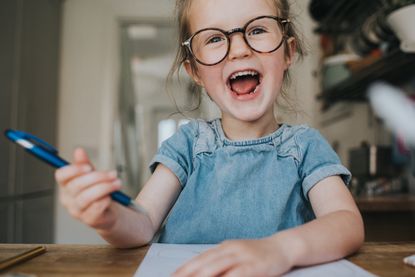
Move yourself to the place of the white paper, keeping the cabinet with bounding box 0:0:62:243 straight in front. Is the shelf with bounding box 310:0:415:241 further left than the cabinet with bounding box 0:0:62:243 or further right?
right

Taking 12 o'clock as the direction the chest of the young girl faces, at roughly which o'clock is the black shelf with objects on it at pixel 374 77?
The black shelf with objects on it is roughly at 7 o'clock from the young girl.

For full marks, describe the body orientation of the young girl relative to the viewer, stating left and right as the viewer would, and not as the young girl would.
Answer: facing the viewer

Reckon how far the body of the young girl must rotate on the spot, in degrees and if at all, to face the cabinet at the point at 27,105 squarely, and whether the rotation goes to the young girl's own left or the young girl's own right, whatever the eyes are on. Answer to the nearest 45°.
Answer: approximately 135° to the young girl's own right

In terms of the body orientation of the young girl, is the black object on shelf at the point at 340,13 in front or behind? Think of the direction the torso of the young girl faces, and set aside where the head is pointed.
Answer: behind

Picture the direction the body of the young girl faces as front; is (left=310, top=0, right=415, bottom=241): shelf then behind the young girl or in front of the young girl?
behind
